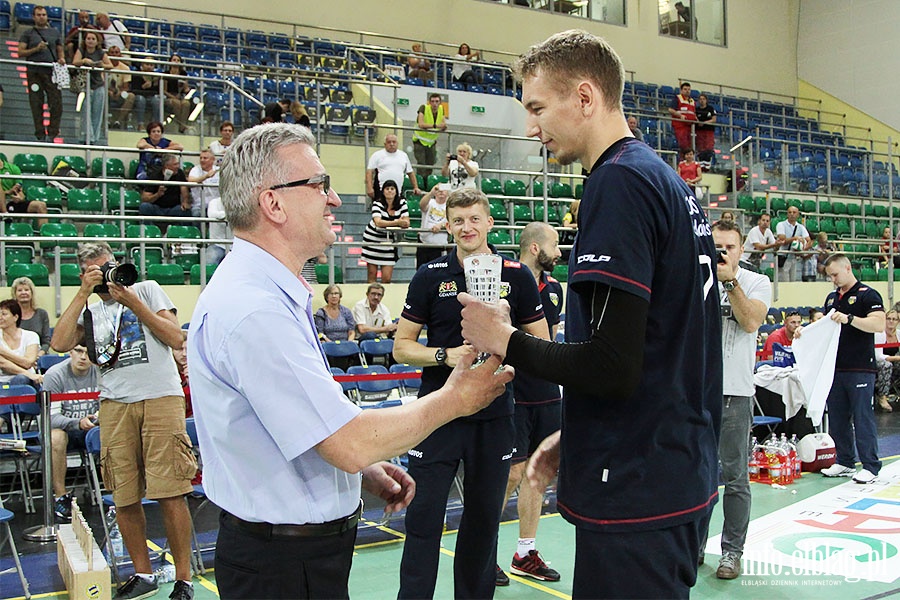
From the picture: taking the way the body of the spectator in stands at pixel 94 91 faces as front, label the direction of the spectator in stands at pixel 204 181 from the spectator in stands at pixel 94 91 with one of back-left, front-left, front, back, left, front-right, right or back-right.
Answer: front-left

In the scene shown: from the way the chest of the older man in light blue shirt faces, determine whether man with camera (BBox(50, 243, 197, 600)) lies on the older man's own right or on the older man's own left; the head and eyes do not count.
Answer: on the older man's own left

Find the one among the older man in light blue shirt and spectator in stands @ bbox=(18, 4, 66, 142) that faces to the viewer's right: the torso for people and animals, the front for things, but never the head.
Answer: the older man in light blue shirt

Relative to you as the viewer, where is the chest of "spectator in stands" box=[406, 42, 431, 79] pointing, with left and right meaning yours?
facing the viewer

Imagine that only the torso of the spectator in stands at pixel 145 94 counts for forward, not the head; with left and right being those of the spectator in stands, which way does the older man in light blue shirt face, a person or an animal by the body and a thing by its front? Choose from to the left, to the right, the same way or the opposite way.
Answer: to the left

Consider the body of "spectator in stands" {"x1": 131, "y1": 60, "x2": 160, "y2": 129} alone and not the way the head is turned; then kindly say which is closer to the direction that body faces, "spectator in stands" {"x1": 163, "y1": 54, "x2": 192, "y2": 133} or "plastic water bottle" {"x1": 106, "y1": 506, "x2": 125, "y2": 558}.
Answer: the plastic water bottle

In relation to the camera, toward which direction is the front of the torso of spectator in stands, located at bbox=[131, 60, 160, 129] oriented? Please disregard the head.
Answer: toward the camera

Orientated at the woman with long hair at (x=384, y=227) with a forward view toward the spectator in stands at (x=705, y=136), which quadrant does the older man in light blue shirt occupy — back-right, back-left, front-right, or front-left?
back-right

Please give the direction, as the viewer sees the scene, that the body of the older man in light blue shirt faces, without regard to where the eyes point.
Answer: to the viewer's right

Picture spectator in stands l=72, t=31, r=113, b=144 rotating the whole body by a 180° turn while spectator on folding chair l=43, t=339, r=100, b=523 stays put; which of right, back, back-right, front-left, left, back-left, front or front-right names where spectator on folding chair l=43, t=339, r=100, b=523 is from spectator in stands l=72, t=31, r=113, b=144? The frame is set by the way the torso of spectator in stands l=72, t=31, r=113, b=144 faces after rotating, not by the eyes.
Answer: back

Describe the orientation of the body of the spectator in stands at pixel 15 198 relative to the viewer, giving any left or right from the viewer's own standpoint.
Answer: facing the viewer and to the right of the viewer

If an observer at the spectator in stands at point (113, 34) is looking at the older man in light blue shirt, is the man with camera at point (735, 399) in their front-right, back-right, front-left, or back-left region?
front-left

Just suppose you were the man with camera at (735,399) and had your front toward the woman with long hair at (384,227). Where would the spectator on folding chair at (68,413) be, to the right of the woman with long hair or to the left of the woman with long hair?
left

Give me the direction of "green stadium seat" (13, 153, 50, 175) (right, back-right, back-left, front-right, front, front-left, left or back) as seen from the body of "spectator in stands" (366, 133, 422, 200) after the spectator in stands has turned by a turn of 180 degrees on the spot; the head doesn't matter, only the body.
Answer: left

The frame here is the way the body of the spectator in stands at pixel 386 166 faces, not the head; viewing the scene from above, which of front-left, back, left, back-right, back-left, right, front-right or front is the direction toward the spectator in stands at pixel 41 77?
right

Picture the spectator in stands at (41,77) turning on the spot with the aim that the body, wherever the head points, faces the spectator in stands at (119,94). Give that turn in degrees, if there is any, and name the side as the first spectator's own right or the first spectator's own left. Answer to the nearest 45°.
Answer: approximately 90° to the first spectator's own left
